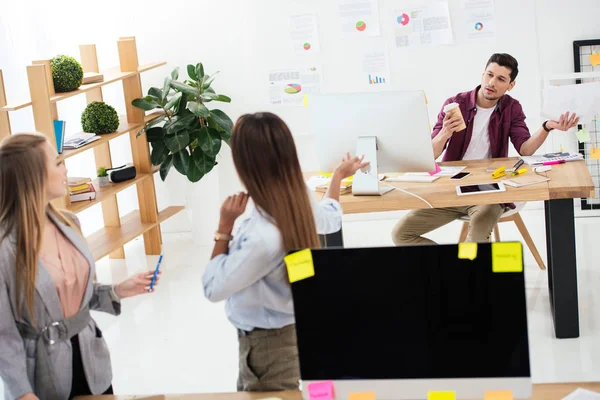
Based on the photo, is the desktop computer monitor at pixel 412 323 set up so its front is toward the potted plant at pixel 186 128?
no

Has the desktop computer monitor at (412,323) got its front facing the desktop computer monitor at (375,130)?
no

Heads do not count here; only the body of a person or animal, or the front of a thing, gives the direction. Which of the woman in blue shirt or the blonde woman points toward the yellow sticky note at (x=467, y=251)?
the blonde woman

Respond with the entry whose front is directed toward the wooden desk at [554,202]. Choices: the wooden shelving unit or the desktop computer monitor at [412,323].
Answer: the wooden shelving unit

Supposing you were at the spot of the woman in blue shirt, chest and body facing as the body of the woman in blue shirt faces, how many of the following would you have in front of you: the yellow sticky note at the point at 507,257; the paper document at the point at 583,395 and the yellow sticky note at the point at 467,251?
0

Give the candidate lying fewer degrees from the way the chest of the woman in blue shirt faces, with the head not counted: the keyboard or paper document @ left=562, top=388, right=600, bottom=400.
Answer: the keyboard

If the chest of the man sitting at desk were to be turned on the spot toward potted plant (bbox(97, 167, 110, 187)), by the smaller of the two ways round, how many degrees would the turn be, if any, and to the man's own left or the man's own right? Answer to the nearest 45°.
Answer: approximately 45° to the man's own right

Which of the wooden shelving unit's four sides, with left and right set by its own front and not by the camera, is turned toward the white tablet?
front

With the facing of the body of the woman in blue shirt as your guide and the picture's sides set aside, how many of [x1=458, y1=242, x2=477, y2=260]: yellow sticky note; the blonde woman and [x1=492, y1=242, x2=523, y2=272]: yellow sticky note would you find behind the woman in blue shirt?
2

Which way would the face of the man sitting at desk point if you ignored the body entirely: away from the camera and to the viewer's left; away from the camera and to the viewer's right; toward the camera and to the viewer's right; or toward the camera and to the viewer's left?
toward the camera and to the viewer's left

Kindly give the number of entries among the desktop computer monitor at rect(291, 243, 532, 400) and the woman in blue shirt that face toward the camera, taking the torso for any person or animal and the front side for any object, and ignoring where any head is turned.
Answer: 1

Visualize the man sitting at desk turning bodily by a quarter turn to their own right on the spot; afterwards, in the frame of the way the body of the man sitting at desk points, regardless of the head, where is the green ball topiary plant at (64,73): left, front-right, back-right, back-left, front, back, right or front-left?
front-left

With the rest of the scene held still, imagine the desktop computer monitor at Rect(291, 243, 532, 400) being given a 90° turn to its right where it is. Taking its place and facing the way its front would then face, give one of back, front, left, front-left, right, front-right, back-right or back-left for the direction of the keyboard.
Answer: right

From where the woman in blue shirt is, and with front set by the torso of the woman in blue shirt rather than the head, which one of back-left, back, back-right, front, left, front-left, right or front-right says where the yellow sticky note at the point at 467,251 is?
back

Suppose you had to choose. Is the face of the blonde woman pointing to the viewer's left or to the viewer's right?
to the viewer's right
